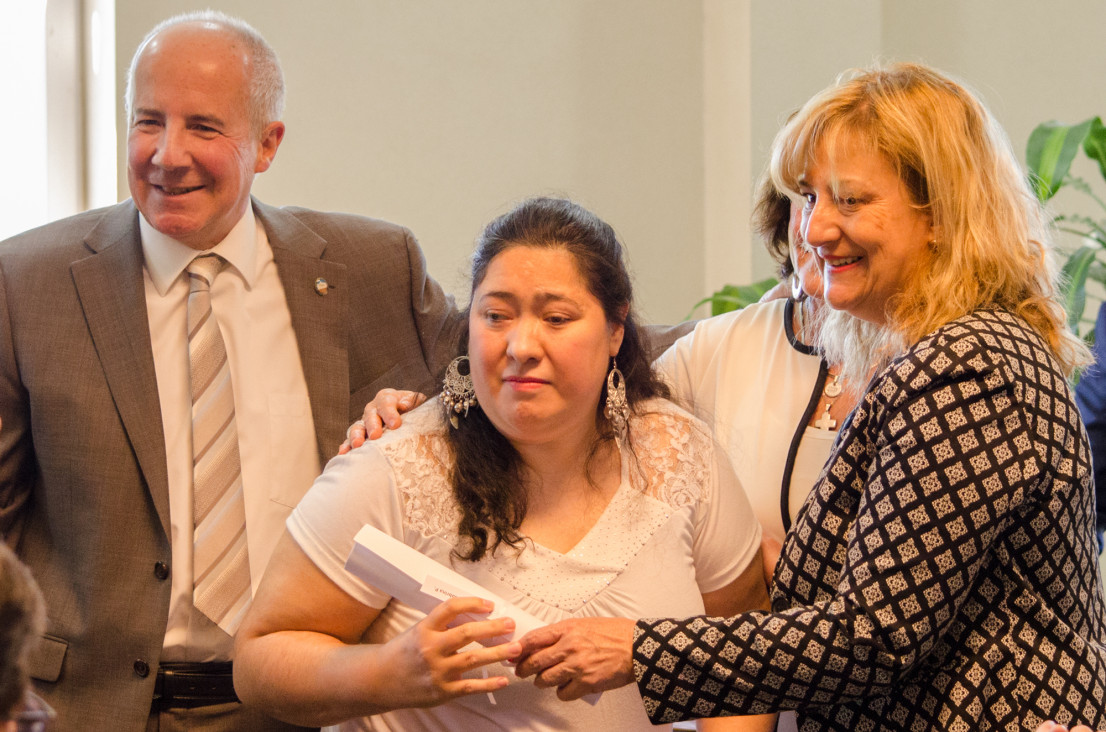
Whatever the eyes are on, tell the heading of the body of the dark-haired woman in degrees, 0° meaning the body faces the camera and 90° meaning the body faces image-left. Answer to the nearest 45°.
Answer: approximately 0°

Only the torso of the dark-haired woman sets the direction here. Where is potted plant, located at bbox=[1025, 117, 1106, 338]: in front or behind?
behind
